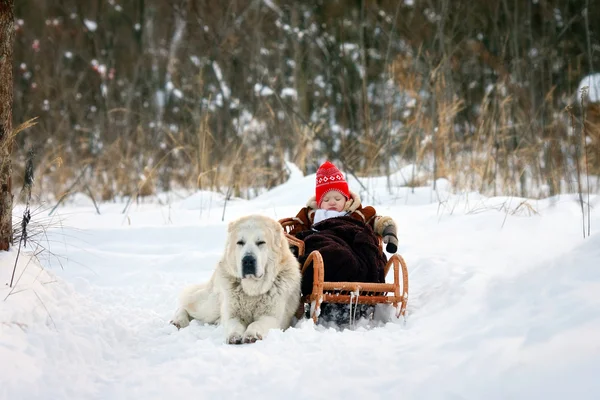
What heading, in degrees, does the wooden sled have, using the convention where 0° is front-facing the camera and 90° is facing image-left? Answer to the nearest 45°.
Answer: approximately 0°

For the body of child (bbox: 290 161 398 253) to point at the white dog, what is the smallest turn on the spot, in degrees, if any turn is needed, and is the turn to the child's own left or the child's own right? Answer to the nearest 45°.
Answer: approximately 45° to the child's own right
